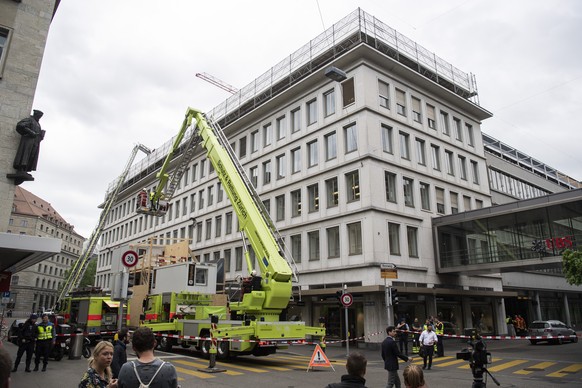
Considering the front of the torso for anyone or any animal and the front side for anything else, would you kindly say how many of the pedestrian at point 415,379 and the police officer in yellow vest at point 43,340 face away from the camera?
1

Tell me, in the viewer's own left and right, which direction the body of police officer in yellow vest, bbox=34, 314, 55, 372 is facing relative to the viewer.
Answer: facing the viewer

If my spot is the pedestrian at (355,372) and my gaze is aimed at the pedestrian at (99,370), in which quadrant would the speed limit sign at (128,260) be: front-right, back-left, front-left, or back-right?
front-right

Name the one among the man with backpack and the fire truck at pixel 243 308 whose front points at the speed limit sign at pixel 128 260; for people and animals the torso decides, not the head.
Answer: the man with backpack

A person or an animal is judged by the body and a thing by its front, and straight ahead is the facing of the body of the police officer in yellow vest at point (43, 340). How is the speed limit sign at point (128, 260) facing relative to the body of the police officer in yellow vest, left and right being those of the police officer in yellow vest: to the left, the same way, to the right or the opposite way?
the same way

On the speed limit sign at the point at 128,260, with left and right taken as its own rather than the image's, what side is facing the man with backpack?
front

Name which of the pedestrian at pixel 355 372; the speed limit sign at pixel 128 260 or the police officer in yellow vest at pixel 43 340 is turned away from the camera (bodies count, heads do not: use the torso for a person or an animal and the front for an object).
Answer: the pedestrian

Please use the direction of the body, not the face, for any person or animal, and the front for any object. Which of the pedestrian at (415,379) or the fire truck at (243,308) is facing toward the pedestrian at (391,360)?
the pedestrian at (415,379)

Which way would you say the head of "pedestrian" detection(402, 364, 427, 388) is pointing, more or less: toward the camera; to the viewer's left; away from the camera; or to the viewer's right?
away from the camera

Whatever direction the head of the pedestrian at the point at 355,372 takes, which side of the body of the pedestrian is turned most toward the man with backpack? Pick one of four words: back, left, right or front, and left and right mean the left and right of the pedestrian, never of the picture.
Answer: left

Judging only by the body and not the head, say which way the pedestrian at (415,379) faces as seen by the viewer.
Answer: away from the camera

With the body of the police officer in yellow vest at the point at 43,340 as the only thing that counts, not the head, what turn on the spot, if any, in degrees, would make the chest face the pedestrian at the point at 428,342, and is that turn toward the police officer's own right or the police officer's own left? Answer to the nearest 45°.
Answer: approximately 90° to the police officer's own left

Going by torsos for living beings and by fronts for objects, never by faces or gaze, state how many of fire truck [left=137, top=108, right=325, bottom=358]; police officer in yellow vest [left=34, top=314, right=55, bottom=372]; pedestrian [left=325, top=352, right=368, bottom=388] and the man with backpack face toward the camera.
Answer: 1

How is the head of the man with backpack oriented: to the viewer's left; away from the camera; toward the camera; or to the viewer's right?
away from the camera
